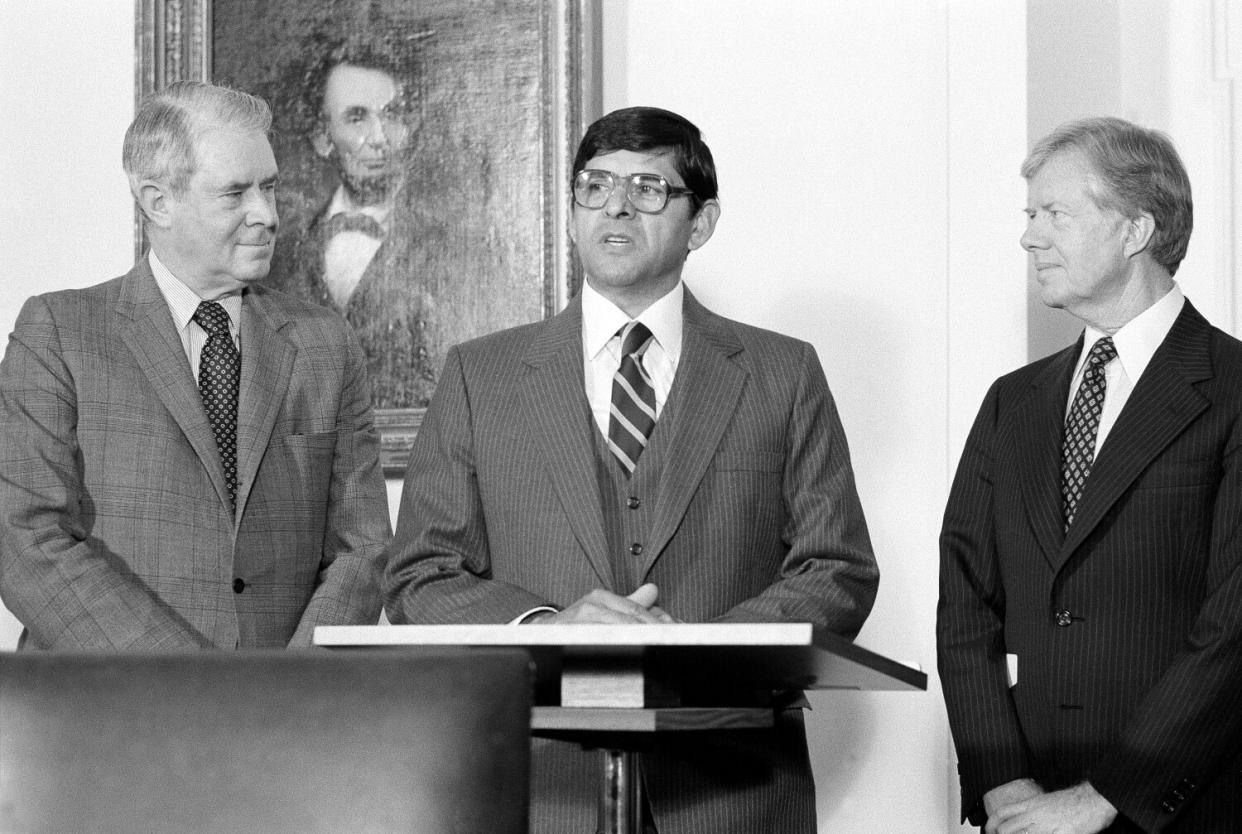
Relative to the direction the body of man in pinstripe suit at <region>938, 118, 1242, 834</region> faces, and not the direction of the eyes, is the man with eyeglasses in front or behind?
in front

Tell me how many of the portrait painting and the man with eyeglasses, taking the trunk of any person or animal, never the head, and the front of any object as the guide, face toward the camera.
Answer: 2

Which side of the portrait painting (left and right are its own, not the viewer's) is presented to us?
front

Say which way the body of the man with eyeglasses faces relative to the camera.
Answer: toward the camera

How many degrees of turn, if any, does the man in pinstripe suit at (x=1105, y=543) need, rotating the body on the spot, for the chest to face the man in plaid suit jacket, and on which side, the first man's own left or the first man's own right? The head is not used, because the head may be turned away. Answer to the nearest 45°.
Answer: approximately 45° to the first man's own right

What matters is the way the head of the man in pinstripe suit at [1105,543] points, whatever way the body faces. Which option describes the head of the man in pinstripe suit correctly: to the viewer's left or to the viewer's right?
to the viewer's left

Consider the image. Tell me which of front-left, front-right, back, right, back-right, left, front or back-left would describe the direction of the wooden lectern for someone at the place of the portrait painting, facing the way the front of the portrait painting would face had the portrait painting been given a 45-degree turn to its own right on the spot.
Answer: front-left

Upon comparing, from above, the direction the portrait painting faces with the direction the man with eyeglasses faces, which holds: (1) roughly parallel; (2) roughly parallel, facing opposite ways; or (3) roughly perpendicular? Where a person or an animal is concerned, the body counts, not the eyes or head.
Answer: roughly parallel

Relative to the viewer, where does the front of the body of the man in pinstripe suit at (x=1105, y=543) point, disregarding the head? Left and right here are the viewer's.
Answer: facing the viewer and to the left of the viewer

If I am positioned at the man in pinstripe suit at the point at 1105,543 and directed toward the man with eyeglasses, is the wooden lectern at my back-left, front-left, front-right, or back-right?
front-left

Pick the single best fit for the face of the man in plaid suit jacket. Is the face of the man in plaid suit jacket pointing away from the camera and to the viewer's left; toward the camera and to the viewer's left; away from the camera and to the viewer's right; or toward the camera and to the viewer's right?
toward the camera and to the viewer's right

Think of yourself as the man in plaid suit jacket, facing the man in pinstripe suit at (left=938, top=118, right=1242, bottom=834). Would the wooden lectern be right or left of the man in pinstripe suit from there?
right

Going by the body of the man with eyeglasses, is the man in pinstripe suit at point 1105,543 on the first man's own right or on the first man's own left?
on the first man's own left

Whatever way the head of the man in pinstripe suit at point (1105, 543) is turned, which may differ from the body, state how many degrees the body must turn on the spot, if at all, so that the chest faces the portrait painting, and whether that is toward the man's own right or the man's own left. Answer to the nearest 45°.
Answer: approximately 90° to the man's own right

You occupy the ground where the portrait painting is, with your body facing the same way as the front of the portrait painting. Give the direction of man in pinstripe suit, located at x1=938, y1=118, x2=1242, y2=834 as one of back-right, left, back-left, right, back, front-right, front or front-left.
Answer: front-left

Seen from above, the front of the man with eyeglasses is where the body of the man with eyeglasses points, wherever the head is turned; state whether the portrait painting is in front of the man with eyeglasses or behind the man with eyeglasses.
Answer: behind
